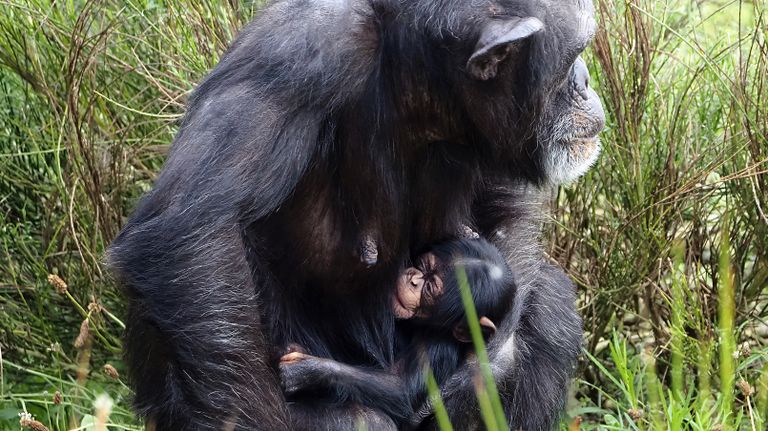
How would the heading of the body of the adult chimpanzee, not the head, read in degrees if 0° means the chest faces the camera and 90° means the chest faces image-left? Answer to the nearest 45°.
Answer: approximately 315°
